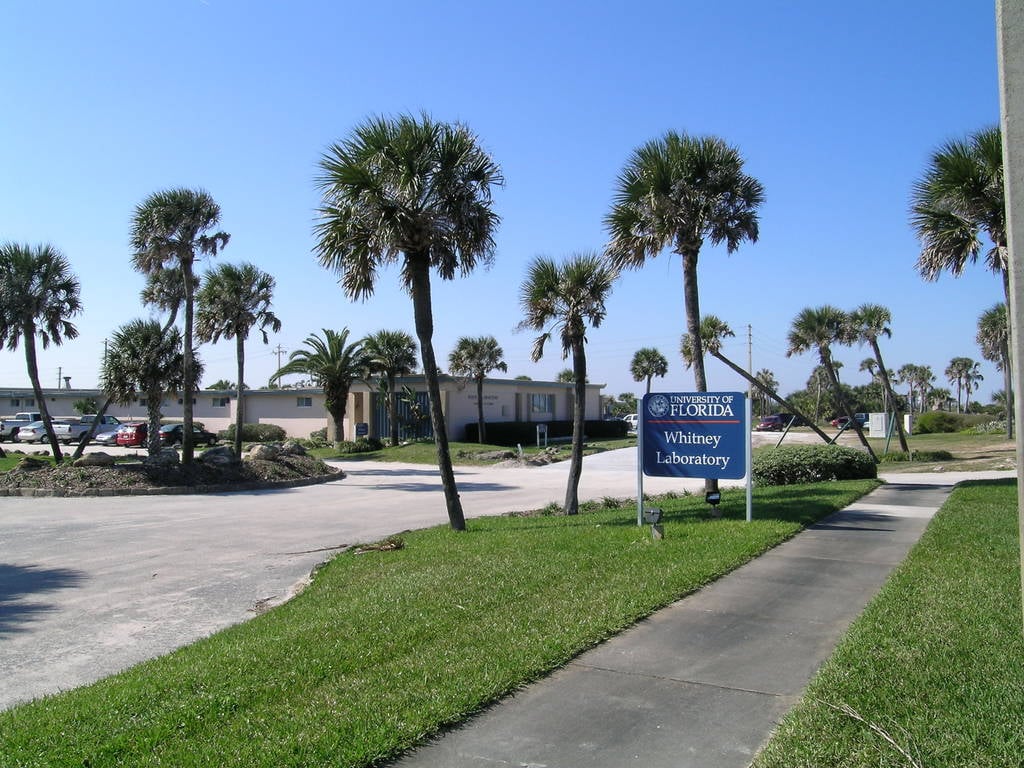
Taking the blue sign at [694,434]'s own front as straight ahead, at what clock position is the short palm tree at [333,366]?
The short palm tree is roughly at 5 o'clock from the blue sign.

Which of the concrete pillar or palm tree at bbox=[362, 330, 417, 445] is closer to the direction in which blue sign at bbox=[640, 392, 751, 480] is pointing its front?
the concrete pillar

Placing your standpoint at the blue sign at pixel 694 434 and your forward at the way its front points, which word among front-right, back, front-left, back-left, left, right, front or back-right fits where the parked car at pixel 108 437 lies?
back-right

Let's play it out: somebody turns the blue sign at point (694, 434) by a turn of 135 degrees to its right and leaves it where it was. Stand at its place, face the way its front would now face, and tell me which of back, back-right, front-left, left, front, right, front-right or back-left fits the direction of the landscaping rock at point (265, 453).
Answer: front

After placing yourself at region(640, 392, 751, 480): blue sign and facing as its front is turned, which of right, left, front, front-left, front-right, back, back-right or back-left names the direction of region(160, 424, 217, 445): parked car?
back-right

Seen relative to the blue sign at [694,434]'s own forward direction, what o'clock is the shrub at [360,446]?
The shrub is roughly at 5 o'clock from the blue sign.

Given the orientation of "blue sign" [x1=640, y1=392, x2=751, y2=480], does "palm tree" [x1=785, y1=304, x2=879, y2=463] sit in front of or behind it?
behind

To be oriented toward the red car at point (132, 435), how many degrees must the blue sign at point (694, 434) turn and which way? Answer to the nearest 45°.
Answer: approximately 135° to its right

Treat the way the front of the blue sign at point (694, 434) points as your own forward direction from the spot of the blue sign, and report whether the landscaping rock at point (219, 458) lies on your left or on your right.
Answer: on your right

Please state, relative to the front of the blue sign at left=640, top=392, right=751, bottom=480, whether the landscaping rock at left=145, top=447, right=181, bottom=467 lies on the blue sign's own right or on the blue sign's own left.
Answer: on the blue sign's own right

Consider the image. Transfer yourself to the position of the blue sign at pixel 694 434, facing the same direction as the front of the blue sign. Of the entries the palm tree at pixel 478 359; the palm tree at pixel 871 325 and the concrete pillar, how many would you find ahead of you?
1

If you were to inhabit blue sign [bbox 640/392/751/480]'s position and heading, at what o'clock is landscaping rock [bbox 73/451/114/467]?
The landscaping rock is roughly at 4 o'clock from the blue sign.
